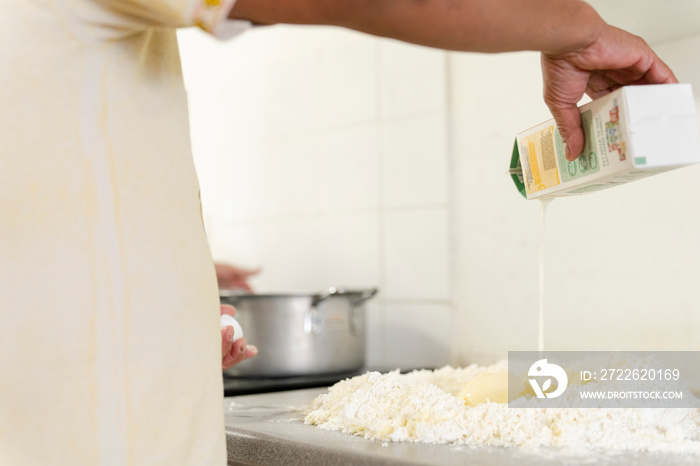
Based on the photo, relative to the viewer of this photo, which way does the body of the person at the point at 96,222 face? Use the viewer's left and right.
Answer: facing to the right of the viewer
